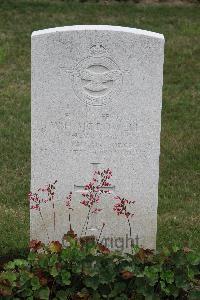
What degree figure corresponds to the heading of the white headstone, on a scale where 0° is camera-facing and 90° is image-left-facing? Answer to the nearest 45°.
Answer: approximately 0°
